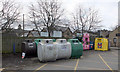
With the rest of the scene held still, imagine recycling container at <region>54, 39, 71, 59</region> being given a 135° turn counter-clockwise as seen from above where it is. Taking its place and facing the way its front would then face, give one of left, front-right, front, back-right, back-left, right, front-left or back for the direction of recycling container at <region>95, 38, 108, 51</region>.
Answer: front

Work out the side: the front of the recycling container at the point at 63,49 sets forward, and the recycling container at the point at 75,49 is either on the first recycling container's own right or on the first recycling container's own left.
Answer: on the first recycling container's own left

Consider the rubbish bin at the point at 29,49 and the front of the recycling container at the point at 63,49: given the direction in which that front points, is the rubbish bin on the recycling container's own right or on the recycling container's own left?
on the recycling container's own right

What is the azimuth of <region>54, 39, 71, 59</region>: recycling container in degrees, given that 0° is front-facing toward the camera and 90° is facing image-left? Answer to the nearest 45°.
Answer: approximately 0°
